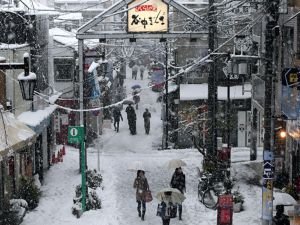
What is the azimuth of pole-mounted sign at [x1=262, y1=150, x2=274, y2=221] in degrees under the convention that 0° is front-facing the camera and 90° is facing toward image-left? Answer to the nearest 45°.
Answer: approximately 0°

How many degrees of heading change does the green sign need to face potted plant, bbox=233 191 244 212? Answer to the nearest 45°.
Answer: approximately 90° to its left
